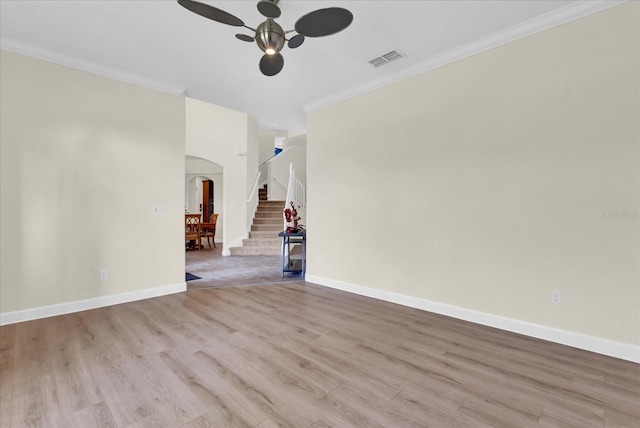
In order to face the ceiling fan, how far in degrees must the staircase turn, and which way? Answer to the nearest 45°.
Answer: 0° — it already faces it

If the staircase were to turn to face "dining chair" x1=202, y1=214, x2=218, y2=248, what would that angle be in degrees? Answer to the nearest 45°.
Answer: approximately 135° to its right

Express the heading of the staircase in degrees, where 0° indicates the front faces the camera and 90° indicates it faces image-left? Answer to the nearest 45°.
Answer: approximately 0°

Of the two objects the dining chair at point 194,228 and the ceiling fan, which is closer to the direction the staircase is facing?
the ceiling fan

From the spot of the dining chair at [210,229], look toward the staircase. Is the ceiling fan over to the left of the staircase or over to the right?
right

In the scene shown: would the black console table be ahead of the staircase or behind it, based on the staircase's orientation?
ahead

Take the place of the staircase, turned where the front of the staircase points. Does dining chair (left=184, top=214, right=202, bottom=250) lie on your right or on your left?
on your right
